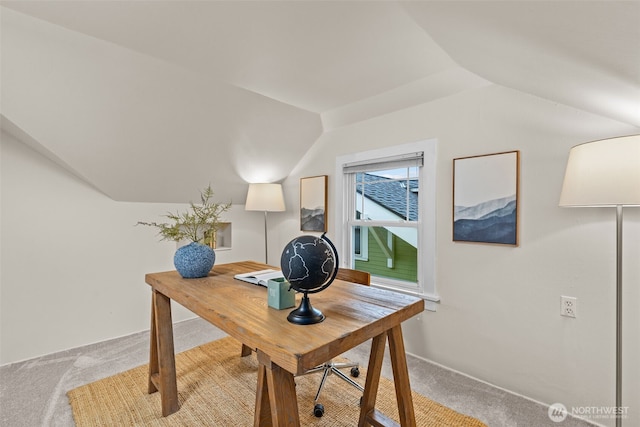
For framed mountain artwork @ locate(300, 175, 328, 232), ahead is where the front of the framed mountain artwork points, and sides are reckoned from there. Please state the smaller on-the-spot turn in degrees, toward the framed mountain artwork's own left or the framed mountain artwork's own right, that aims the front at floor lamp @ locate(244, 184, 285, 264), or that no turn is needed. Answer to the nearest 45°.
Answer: approximately 45° to the framed mountain artwork's own right

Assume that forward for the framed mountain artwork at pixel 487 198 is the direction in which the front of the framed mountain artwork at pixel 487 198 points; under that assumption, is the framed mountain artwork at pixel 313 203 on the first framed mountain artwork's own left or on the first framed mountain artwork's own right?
on the first framed mountain artwork's own right

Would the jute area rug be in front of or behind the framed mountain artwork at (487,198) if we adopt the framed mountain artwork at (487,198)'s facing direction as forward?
in front

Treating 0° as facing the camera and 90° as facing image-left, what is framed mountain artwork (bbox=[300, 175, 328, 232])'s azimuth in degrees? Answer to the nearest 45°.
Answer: approximately 45°

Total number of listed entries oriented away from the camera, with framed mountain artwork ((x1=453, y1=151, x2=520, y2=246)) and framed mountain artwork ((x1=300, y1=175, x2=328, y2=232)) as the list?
0

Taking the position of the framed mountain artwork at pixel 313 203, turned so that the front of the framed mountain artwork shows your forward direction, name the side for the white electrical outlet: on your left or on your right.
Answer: on your left

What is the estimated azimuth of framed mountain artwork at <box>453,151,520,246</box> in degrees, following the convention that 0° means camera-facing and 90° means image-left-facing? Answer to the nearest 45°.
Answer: approximately 45°

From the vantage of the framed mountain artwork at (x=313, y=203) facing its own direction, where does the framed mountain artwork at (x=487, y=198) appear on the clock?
the framed mountain artwork at (x=487, y=198) is roughly at 9 o'clock from the framed mountain artwork at (x=313, y=203).

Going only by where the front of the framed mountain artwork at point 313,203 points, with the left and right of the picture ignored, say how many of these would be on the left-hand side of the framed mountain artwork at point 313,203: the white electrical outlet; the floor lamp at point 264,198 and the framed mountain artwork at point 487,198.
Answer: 2
